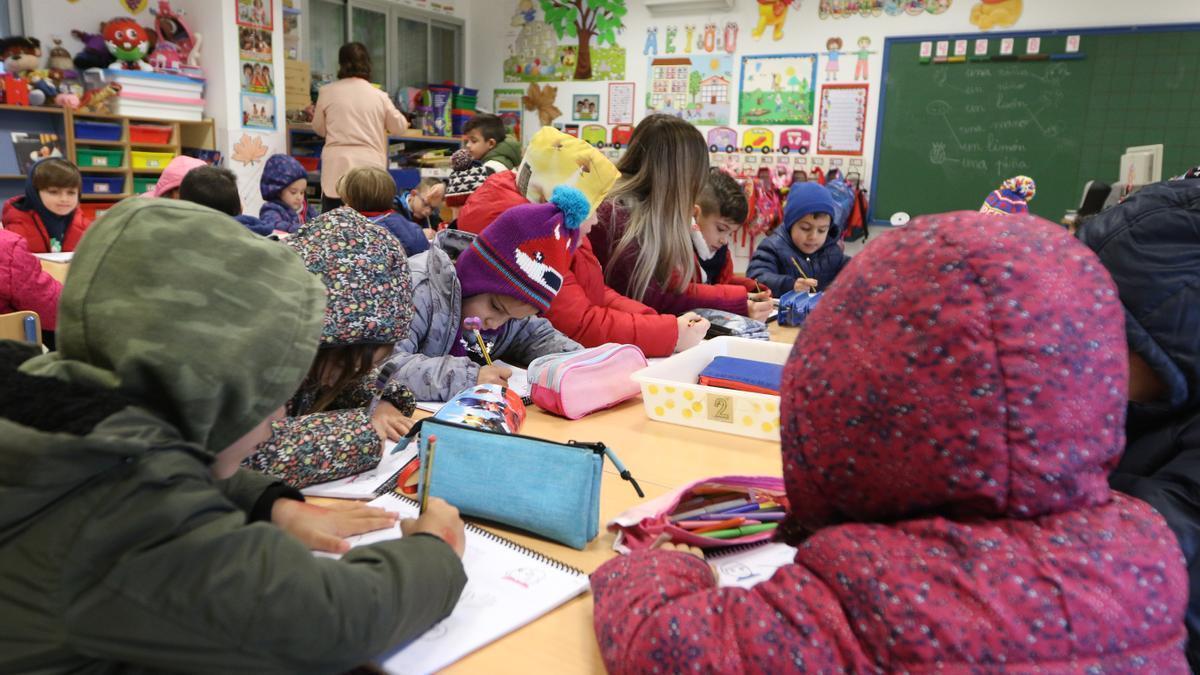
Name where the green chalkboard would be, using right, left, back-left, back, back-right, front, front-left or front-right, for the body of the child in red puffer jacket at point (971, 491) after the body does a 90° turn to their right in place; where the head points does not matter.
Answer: front-left

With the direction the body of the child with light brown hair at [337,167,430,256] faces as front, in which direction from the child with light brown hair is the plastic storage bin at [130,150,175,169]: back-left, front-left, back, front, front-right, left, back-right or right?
front-left

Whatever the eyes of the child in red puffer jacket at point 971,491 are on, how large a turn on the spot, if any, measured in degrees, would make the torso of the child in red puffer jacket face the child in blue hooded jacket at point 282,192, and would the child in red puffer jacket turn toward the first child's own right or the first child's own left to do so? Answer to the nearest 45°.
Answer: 0° — they already face them

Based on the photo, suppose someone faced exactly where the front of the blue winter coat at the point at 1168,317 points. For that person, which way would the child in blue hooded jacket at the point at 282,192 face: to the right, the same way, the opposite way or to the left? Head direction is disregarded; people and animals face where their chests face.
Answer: the opposite way

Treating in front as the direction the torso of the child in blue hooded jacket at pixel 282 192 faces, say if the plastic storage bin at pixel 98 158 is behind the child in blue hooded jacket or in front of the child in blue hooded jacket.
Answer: behind

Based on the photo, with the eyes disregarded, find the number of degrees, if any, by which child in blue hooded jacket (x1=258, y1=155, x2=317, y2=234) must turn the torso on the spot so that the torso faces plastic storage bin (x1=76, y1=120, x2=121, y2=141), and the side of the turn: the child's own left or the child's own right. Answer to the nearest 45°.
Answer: approximately 135° to the child's own right

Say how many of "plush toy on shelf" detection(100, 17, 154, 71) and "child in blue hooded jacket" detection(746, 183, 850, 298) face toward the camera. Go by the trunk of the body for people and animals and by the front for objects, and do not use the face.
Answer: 2

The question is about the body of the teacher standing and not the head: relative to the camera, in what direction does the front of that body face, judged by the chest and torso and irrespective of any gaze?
away from the camera

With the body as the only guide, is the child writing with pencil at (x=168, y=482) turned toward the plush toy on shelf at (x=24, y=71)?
no

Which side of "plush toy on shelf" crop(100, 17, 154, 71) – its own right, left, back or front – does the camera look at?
front

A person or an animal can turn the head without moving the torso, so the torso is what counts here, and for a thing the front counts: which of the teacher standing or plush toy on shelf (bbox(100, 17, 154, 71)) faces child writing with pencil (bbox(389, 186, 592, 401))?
the plush toy on shelf

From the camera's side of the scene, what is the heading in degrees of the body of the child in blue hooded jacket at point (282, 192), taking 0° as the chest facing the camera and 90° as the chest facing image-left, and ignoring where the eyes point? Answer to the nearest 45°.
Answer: approximately 315°

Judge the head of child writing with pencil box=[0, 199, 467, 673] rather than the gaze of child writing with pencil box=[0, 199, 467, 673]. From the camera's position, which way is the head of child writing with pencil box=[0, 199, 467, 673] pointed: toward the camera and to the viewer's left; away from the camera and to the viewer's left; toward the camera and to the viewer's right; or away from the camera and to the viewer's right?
away from the camera and to the viewer's right

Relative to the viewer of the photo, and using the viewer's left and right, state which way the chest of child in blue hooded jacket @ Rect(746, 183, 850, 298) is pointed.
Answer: facing the viewer

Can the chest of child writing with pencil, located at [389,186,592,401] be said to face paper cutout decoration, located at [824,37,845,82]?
no

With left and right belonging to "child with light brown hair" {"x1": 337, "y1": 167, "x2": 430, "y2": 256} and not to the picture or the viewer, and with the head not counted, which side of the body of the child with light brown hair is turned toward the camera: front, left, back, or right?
back

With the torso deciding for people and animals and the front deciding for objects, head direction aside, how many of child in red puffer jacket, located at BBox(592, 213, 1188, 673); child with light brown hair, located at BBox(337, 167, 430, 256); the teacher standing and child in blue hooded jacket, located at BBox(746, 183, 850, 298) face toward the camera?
1
